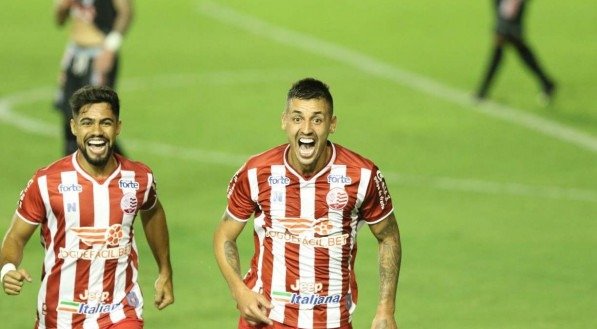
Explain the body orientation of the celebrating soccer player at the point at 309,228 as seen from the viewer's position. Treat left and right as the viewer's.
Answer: facing the viewer

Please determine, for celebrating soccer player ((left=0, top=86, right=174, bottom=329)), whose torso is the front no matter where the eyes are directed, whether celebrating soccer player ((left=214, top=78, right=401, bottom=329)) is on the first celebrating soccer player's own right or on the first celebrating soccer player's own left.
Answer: on the first celebrating soccer player's own left

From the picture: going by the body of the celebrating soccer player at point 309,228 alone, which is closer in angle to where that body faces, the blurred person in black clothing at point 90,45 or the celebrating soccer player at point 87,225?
the celebrating soccer player

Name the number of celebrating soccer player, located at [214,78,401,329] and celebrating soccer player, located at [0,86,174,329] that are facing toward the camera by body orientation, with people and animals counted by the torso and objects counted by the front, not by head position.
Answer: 2

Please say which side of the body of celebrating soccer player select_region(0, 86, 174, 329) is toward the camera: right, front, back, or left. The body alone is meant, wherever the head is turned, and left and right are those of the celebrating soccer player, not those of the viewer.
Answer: front

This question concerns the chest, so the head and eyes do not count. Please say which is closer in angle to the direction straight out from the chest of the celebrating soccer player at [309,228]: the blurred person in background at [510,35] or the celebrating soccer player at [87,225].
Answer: the celebrating soccer player

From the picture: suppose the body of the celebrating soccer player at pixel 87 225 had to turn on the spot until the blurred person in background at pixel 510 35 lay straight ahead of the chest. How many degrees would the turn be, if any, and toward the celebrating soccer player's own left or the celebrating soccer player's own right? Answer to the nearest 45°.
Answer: approximately 135° to the celebrating soccer player's own left

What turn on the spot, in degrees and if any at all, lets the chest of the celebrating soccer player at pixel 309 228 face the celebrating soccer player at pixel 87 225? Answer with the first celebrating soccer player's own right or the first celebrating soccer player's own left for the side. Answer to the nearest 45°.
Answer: approximately 90° to the first celebrating soccer player's own right
